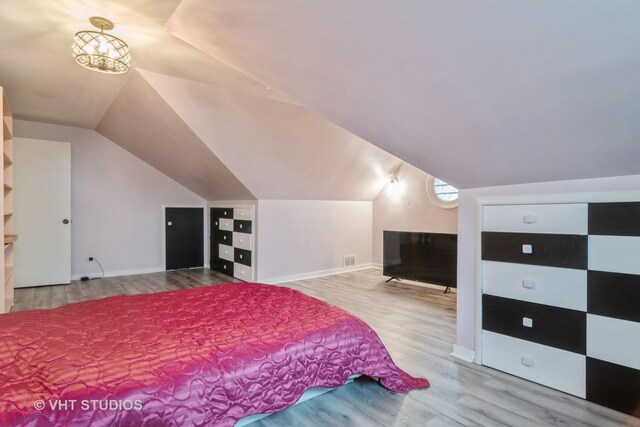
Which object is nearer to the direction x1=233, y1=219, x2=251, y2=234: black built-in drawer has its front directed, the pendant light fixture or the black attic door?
the pendant light fixture

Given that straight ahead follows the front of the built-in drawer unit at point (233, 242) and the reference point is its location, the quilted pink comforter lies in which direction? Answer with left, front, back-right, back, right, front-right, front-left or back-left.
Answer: front-left

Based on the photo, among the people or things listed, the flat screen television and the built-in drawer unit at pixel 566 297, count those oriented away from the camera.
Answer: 0

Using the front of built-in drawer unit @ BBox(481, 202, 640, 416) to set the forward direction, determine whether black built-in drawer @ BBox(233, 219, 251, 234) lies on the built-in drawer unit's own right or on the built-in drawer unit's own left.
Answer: on the built-in drawer unit's own right

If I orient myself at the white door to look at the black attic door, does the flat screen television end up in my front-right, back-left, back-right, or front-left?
front-right

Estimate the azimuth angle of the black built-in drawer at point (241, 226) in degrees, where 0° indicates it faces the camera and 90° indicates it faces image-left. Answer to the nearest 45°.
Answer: approximately 45°

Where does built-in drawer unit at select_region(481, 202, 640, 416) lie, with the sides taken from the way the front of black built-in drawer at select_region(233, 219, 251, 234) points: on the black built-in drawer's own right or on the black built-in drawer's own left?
on the black built-in drawer's own left

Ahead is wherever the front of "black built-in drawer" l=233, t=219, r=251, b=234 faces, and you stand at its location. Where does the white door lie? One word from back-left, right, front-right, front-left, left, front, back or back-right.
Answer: front-right

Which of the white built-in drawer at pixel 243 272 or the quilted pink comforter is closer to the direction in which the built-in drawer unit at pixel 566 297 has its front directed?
the quilted pink comforter

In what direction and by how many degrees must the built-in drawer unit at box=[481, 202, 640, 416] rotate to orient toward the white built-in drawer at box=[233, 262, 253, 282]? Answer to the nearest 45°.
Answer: approximately 45° to its right

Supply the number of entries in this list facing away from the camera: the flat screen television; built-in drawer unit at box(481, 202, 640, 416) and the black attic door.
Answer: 0

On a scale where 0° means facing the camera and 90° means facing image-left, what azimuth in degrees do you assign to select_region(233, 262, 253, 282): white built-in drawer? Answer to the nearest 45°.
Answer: approximately 45°

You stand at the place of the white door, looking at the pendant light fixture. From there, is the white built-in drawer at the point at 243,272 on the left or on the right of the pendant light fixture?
left

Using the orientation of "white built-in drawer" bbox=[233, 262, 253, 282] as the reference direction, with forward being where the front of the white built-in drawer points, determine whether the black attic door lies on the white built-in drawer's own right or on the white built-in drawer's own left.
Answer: on the white built-in drawer's own right

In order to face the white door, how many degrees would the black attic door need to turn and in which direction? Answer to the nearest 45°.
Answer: approximately 45° to its right

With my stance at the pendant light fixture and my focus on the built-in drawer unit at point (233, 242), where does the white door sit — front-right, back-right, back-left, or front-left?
front-left

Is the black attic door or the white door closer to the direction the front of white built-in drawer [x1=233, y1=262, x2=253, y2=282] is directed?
the white door

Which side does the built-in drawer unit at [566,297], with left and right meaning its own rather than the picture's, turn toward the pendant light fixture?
front

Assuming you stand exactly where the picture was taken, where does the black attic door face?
facing the viewer

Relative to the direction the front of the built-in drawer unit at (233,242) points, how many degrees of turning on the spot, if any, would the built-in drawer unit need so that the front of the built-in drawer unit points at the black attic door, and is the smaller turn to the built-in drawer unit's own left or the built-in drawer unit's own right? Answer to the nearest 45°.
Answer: approximately 90° to the built-in drawer unit's own right
